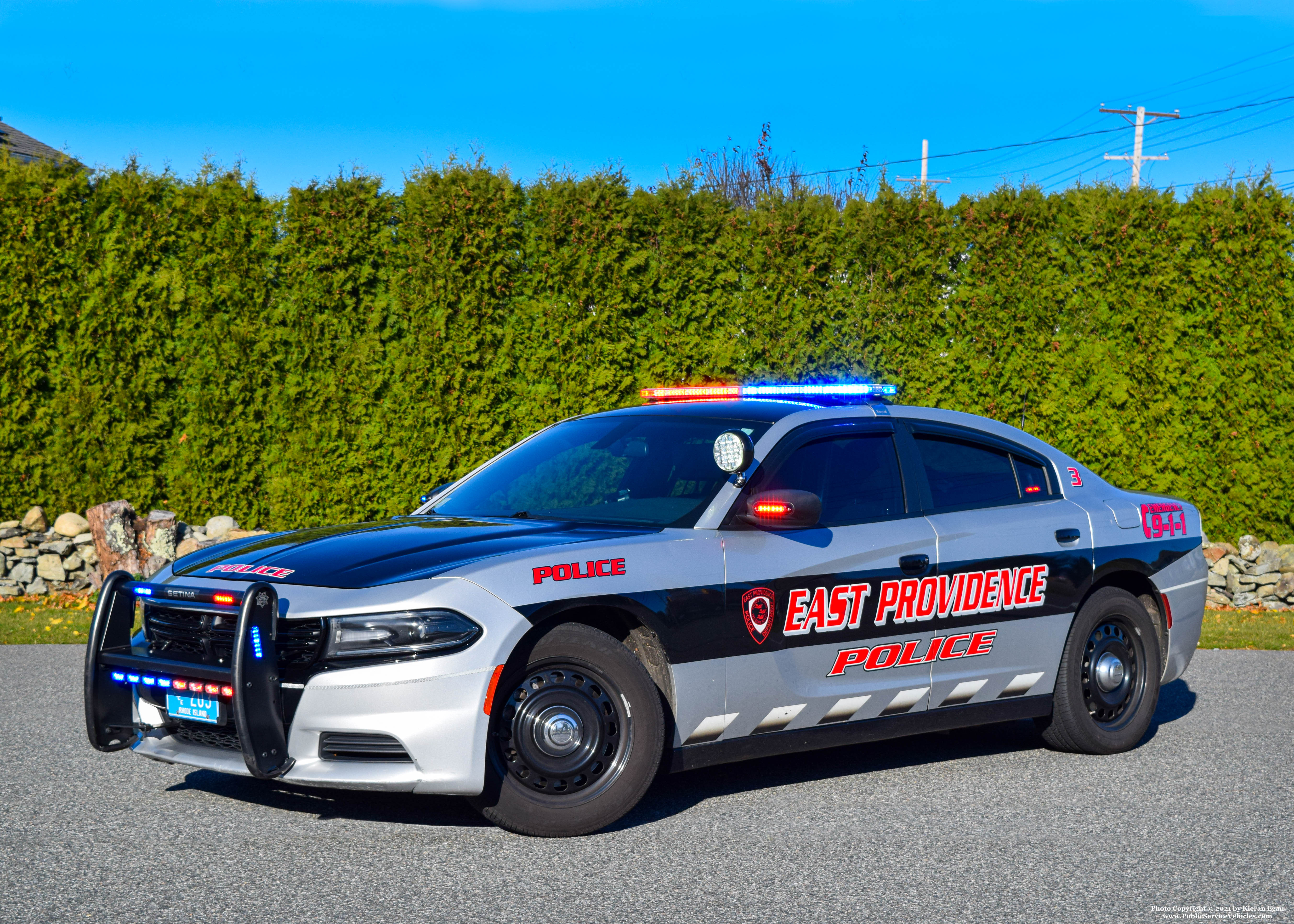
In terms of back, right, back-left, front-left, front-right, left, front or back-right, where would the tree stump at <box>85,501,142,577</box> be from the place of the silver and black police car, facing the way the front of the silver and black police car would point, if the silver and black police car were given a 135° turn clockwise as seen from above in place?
front-left

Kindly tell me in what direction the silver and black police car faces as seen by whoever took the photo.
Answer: facing the viewer and to the left of the viewer

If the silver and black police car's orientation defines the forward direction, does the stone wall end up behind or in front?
behind

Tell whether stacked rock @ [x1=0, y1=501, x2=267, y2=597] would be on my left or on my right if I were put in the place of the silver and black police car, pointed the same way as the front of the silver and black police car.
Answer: on my right
